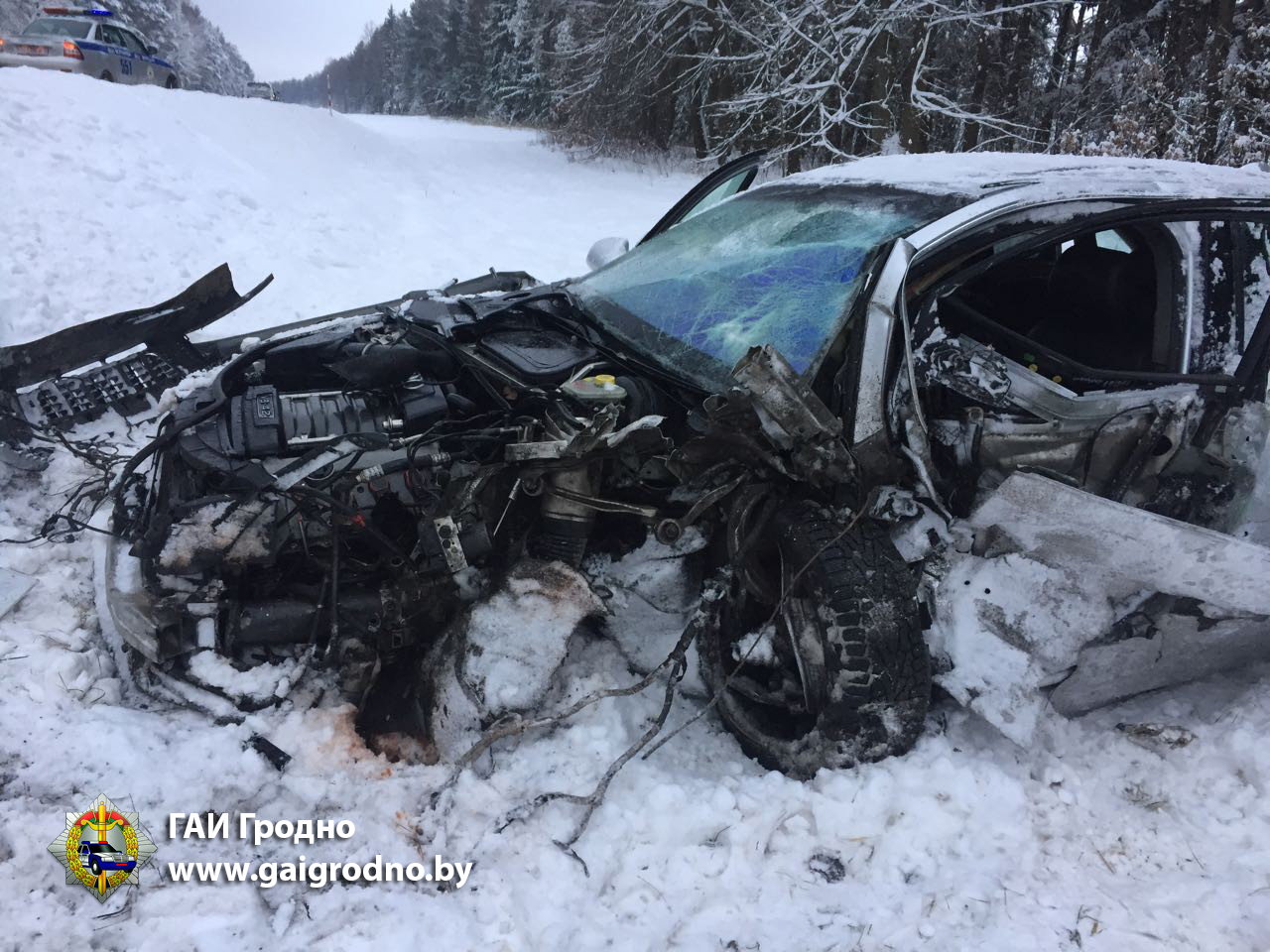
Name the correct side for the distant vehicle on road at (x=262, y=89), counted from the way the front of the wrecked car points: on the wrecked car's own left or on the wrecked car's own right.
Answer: on the wrecked car's own right

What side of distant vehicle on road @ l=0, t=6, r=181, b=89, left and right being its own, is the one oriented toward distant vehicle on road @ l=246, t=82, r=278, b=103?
front

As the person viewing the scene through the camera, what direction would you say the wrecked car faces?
facing the viewer and to the left of the viewer

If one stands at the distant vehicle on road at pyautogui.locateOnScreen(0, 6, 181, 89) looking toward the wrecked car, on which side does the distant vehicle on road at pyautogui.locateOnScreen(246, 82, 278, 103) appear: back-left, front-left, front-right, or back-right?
back-left

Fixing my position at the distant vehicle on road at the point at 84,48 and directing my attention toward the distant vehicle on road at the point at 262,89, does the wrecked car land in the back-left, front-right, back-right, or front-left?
back-right

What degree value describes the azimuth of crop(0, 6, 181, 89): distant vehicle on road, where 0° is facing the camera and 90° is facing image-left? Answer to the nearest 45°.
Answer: approximately 225°

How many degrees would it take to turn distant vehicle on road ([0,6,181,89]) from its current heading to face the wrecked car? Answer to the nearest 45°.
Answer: approximately 135° to its right

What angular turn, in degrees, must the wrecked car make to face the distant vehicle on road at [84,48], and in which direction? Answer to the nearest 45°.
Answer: approximately 90° to its right

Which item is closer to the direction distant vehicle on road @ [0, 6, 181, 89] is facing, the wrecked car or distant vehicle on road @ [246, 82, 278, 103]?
the distant vehicle on road

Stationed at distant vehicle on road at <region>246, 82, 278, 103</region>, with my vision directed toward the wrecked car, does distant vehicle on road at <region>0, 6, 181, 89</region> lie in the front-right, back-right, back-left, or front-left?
front-right
